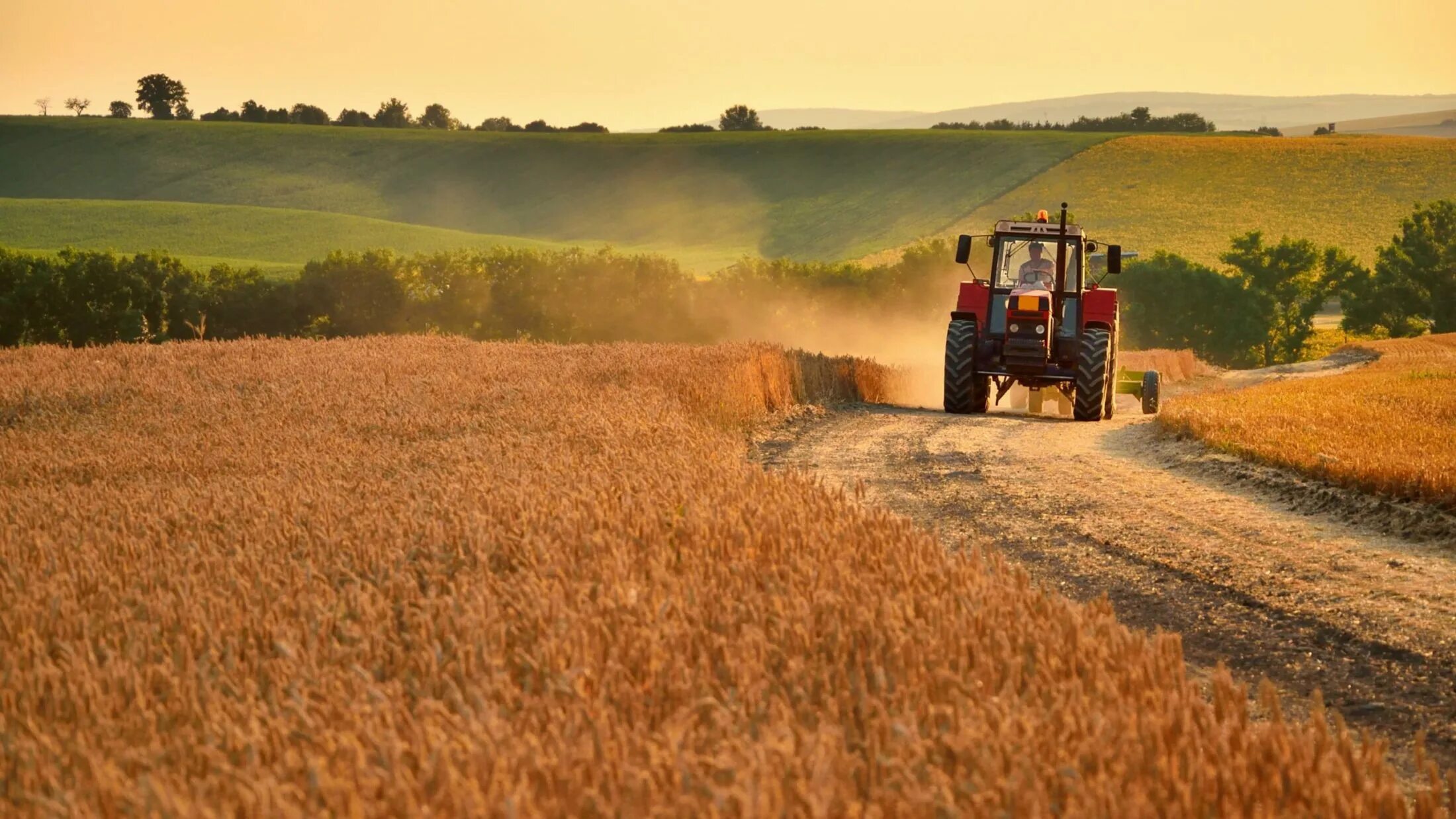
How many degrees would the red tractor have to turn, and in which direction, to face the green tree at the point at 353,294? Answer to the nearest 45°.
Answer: approximately 135° to its right

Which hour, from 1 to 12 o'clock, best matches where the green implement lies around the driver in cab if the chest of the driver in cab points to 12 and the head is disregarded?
The green implement is roughly at 7 o'clock from the driver in cab.

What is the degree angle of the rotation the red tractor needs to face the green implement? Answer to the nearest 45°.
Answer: approximately 135° to its left

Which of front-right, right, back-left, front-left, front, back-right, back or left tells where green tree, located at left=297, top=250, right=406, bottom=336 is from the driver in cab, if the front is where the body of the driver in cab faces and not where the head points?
back-right

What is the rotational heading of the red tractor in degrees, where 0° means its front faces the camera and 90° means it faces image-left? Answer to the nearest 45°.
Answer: approximately 0°
